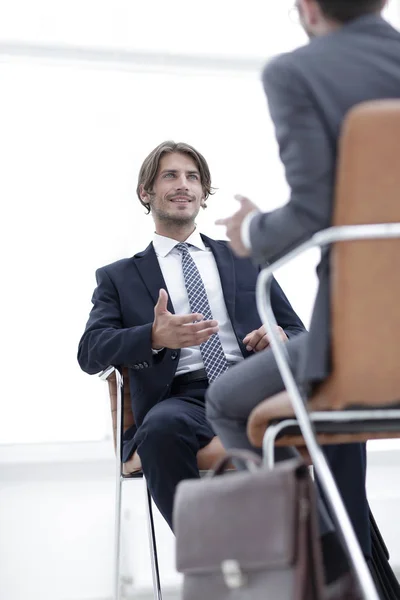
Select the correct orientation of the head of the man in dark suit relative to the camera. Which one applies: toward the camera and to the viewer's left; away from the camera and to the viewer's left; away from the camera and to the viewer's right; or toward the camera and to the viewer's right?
toward the camera and to the viewer's right

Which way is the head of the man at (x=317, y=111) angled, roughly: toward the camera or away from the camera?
away from the camera

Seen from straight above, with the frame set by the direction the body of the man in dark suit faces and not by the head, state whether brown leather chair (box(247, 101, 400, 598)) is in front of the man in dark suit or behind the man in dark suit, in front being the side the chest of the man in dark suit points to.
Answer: in front

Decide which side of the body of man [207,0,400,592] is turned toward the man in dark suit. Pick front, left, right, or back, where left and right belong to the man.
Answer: front

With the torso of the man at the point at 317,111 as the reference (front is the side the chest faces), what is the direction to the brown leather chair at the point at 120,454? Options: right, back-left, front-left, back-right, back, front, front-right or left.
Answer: front

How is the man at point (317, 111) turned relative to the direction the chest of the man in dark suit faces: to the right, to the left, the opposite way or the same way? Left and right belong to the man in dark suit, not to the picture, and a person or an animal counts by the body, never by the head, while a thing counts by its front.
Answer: the opposite way

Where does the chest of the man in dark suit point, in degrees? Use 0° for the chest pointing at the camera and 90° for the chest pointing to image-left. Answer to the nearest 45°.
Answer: approximately 315°

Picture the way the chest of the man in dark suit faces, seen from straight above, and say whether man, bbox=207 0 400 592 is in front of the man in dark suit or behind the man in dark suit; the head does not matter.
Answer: in front

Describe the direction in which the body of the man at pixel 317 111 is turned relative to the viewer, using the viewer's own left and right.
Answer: facing away from the viewer and to the left of the viewer
